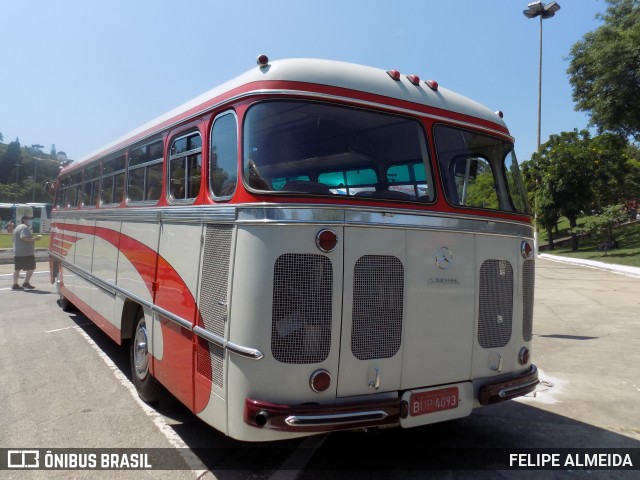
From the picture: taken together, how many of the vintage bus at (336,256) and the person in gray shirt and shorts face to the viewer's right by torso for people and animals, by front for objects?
1

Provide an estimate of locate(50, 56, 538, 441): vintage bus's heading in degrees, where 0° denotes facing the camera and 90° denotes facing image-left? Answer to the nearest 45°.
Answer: approximately 135°

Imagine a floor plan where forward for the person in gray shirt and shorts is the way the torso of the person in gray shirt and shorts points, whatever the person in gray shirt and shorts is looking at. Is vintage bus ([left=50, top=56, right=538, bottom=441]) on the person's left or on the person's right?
on the person's right

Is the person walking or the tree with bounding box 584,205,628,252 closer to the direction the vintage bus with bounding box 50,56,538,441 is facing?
the person walking

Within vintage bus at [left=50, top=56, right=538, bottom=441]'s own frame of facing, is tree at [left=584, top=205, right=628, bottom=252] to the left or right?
on its right

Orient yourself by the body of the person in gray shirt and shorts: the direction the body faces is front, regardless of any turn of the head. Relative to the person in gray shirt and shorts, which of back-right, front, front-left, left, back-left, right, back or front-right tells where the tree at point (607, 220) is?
front

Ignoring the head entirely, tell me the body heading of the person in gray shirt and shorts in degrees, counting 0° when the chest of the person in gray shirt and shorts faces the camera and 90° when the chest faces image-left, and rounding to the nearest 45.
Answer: approximately 270°

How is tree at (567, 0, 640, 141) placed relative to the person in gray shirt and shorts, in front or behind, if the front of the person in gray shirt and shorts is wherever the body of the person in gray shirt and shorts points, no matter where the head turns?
in front

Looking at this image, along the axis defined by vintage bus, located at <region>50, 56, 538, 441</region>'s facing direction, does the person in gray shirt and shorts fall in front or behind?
in front

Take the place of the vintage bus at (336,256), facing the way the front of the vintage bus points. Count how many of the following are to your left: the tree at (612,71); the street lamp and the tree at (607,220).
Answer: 0
